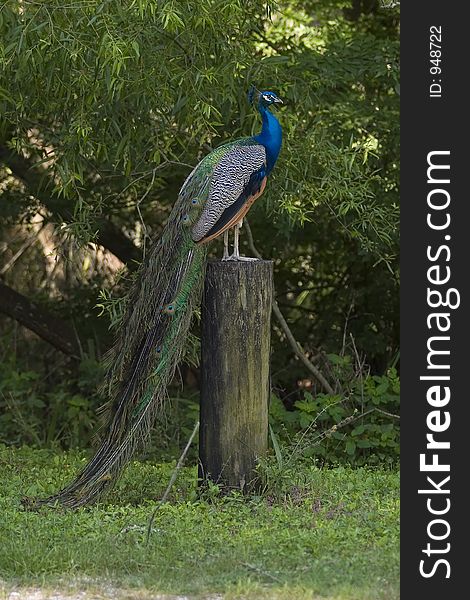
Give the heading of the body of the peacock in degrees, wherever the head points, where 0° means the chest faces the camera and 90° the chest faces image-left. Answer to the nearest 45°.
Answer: approximately 270°
